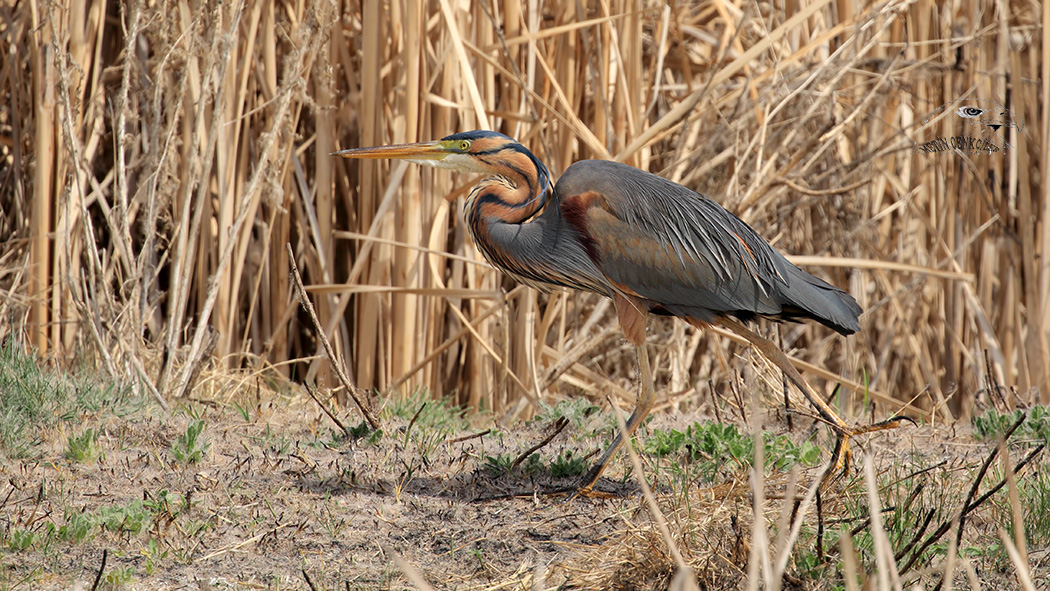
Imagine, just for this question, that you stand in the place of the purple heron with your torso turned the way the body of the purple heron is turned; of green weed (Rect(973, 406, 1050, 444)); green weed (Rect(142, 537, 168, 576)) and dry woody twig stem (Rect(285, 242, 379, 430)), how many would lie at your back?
1

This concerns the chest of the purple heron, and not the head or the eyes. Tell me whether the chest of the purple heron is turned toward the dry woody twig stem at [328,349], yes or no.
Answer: yes

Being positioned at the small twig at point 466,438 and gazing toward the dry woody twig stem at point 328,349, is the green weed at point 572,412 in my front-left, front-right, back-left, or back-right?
back-right

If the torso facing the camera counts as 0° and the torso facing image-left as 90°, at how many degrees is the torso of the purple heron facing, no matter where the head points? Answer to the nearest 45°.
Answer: approximately 90°

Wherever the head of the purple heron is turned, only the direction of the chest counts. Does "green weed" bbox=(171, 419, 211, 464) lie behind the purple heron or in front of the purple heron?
in front
